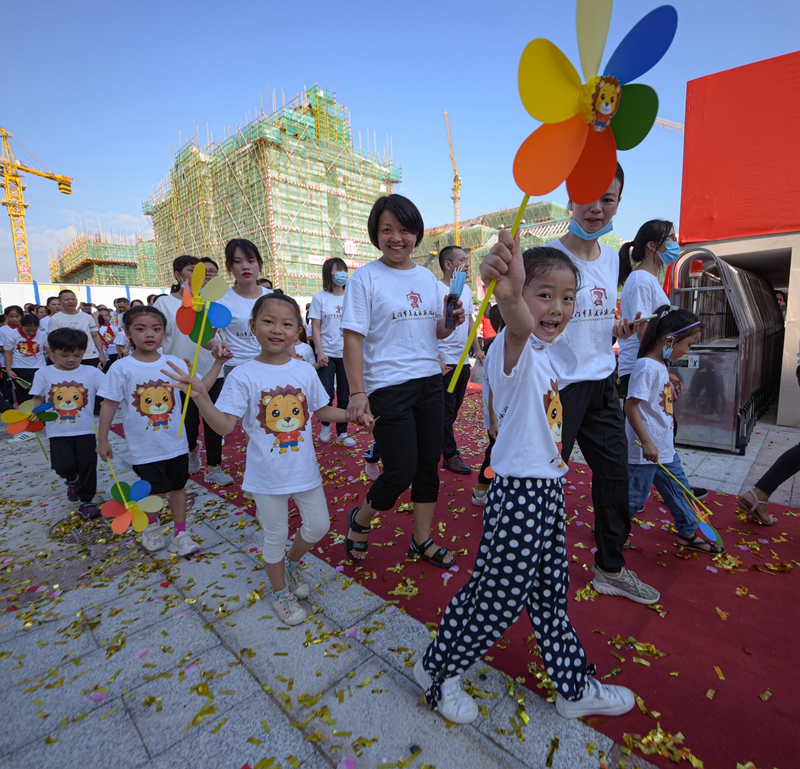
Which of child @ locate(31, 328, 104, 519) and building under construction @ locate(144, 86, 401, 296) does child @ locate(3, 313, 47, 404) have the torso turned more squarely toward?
the child

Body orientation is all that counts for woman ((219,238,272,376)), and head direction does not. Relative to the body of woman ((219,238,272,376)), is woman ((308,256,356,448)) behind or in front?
behind

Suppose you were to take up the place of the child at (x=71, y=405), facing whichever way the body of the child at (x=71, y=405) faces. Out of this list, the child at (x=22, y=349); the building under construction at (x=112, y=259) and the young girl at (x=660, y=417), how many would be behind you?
2

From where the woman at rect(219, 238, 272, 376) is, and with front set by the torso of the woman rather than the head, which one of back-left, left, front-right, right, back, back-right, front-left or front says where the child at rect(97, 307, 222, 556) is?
front-right

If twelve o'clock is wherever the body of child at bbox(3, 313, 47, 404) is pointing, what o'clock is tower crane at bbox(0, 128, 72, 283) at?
The tower crane is roughly at 6 o'clock from the child.

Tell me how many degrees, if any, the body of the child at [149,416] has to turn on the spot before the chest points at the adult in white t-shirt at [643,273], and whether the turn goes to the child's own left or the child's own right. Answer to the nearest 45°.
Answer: approximately 90° to the child's own left
